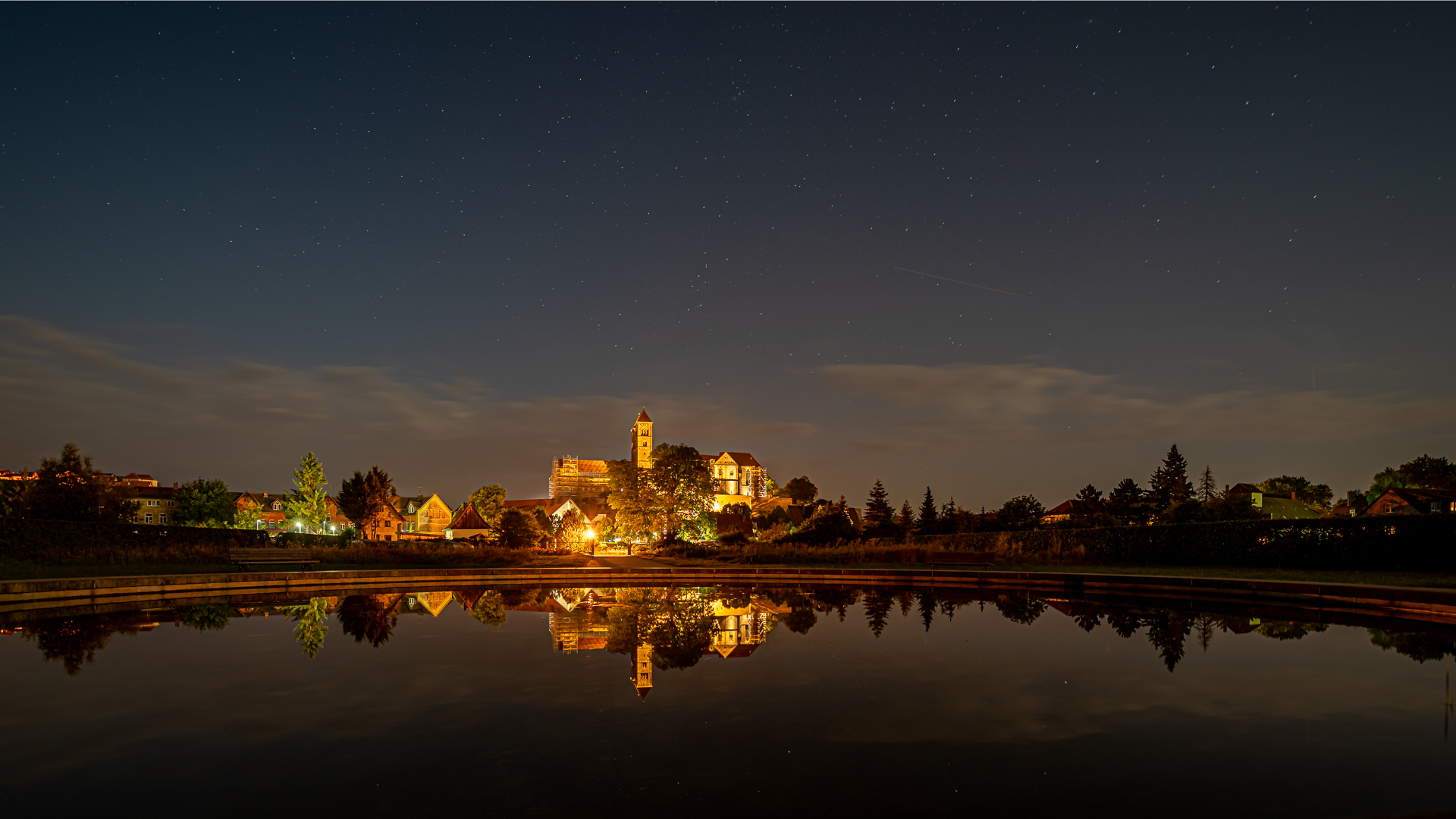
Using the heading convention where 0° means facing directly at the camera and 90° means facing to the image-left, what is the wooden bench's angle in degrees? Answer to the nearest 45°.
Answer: approximately 0°
